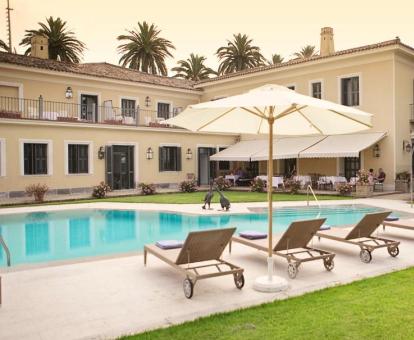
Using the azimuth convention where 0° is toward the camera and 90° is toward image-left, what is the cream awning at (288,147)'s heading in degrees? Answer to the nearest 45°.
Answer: approximately 45°

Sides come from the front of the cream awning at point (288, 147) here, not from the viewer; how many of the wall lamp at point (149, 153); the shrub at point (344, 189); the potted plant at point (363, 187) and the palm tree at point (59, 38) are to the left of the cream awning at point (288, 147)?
2
